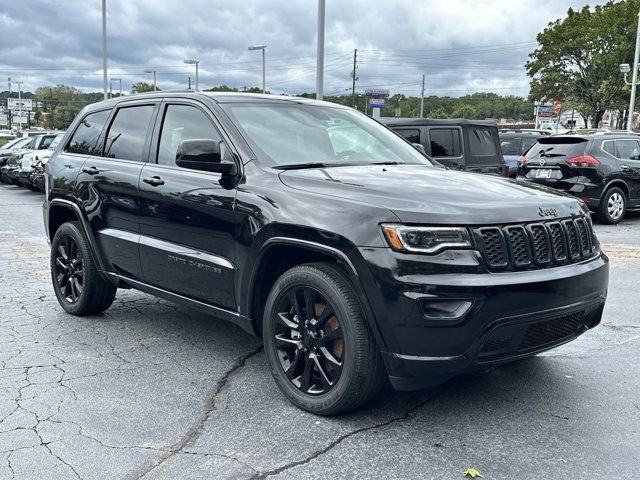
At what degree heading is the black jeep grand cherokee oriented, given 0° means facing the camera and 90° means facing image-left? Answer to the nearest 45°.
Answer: approximately 315°

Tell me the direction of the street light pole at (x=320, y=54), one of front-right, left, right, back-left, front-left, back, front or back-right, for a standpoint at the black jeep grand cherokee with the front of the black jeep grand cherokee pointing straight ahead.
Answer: back-left

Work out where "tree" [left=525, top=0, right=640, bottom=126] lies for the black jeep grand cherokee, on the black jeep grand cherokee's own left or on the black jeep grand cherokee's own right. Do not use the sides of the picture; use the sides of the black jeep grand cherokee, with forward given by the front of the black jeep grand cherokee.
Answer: on the black jeep grand cherokee's own left
